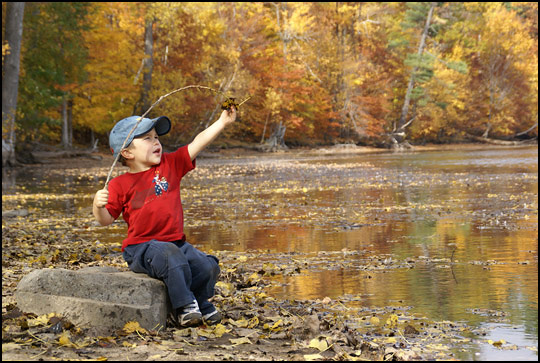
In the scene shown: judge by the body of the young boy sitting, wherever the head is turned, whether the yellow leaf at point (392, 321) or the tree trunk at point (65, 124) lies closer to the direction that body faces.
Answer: the yellow leaf

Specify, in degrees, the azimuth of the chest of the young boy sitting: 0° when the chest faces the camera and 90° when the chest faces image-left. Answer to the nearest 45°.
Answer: approximately 315°

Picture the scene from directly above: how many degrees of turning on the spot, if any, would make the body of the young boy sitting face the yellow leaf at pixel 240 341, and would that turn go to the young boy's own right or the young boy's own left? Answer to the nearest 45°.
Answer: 0° — they already face it

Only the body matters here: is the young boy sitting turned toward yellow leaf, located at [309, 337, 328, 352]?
yes

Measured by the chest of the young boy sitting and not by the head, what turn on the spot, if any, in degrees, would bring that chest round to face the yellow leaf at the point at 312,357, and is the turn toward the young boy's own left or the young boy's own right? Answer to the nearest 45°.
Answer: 0° — they already face it

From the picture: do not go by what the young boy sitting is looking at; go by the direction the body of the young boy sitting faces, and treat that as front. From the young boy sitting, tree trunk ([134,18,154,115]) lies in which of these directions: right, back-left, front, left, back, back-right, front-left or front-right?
back-left
